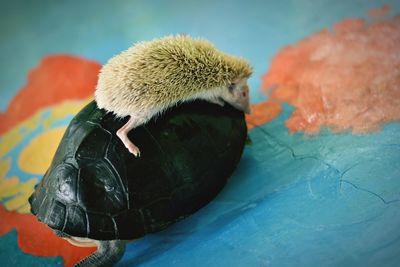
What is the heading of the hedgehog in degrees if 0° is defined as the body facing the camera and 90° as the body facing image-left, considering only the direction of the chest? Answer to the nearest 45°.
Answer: approximately 270°
